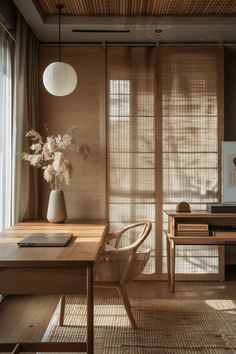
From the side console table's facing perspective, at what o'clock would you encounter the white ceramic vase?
The white ceramic vase is roughly at 2 o'clock from the side console table.

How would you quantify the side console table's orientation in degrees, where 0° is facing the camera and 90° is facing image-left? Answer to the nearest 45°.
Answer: approximately 0°

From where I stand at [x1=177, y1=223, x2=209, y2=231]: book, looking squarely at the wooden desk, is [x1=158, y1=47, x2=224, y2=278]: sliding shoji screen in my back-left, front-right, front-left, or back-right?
back-right

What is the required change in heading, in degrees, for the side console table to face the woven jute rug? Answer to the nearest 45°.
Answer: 0° — it already faces it

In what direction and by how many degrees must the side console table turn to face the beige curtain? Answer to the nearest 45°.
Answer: approximately 90° to its right

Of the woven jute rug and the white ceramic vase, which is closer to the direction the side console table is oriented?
the woven jute rug

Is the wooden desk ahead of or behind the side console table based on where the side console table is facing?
ahead
